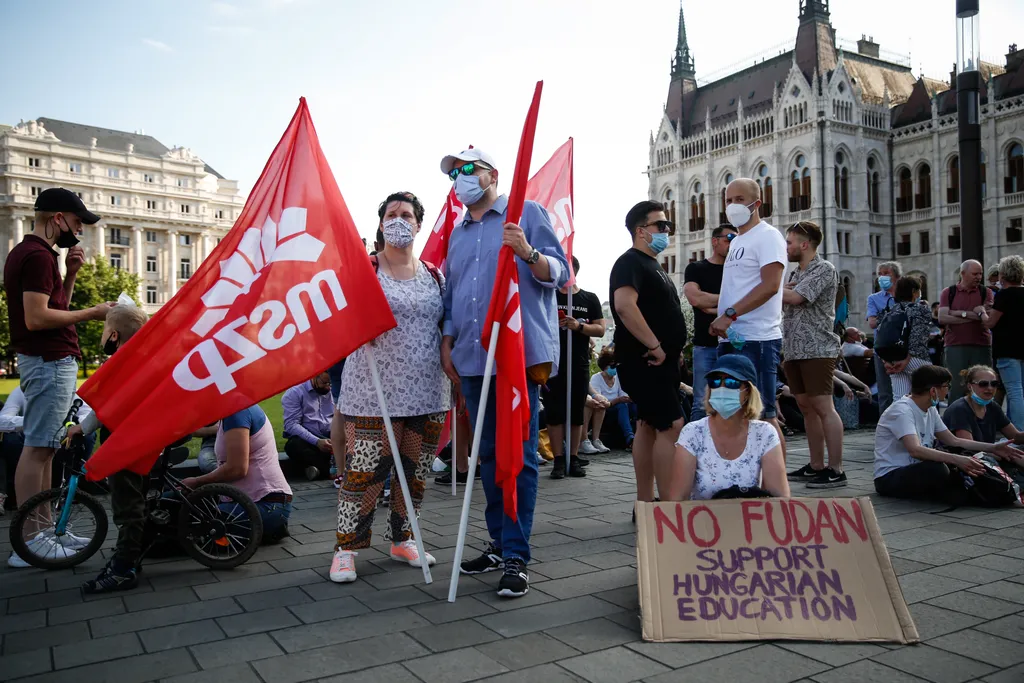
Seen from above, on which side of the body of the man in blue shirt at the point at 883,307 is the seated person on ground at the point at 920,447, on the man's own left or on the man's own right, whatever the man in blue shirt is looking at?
on the man's own left

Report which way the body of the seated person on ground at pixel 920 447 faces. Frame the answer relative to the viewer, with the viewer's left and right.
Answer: facing to the right of the viewer

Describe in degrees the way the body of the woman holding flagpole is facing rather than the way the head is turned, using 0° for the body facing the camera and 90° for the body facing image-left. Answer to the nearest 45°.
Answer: approximately 0°

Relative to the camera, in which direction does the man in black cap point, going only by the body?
to the viewer's right

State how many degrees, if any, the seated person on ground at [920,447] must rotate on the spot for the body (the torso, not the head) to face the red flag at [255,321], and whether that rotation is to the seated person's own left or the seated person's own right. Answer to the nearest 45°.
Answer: approximately 135° to the seated person's own right

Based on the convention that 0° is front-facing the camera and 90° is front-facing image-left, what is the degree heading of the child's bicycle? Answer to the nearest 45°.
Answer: approximately 90°

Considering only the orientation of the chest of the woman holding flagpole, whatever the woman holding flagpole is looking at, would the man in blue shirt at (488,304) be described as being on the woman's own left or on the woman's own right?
on the woman's own left

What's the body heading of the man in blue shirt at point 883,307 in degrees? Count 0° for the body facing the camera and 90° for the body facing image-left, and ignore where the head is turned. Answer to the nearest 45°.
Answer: approximately 45°

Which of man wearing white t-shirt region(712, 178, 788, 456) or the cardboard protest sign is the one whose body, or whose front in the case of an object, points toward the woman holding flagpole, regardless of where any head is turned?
the man wearing white t-shirt

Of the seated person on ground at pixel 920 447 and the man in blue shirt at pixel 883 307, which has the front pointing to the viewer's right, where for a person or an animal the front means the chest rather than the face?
the seated person on ground
